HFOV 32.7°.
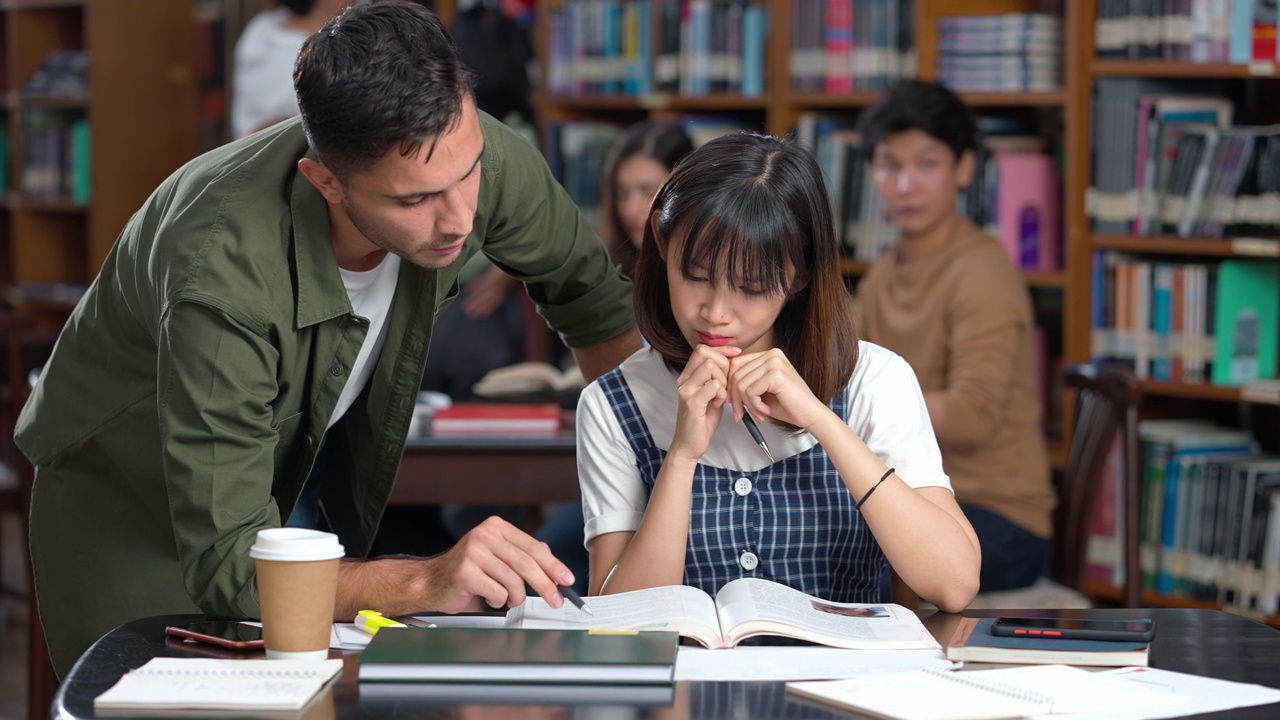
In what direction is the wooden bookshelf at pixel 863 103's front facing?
toward the camera

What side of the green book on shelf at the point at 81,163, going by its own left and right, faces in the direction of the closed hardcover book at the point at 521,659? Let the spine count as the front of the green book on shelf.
front

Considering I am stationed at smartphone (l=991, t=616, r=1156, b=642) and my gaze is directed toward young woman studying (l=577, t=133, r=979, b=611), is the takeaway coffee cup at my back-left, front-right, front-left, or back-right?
front-left

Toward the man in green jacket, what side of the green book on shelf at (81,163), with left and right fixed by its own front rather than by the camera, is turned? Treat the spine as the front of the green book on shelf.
front

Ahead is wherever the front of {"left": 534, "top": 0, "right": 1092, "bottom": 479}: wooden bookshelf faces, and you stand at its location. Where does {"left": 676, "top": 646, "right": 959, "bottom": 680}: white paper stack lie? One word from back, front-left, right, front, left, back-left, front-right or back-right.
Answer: front

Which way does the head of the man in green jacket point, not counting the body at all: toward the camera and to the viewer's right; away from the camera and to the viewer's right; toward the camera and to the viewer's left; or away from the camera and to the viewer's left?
toward the camera and to the viewer's right

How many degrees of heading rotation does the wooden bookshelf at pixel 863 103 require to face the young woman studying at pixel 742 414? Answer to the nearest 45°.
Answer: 0° — it already faces them

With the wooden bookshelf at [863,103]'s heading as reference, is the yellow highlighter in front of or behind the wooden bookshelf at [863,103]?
in front

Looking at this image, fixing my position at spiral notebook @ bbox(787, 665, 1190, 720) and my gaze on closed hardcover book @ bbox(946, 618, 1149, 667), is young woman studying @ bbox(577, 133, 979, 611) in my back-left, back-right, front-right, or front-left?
front-left

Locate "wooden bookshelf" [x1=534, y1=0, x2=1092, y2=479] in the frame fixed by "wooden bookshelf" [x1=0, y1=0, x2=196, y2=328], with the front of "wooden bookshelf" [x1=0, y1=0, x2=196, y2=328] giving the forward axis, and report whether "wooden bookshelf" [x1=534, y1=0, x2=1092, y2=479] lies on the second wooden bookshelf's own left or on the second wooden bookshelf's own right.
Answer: on the second wooden bookshelf's own left

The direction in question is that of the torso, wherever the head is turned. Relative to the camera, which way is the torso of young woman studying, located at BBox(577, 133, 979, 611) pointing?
toward the camera

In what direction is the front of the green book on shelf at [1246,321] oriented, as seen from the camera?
facing the viewer

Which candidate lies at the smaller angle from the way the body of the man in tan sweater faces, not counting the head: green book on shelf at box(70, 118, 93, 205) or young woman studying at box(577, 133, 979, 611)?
the young woman studying

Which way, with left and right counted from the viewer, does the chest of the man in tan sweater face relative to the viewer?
facing the viewer and to the left of the viewer

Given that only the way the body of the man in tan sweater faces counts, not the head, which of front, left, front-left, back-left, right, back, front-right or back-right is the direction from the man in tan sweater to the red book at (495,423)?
front
